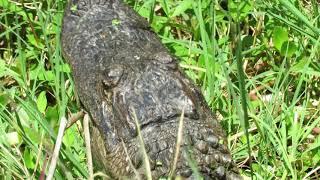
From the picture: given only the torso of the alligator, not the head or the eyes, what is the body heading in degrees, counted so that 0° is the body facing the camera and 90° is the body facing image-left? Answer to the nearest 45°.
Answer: approximately 135°
